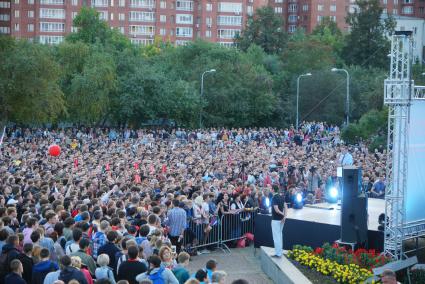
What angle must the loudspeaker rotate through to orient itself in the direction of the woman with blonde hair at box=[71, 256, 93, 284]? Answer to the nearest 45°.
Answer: approximately 90° to its left

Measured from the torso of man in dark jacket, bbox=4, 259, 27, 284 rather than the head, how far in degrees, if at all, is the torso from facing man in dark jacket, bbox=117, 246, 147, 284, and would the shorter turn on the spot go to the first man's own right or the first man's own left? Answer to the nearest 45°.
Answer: approximately 45° to the first man's own right

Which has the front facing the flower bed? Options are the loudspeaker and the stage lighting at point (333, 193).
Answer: the stage lighting

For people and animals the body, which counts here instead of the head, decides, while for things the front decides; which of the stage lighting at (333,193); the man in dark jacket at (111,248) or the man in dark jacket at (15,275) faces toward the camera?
the stage lighting

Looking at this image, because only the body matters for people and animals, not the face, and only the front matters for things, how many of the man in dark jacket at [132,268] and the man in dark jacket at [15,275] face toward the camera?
0

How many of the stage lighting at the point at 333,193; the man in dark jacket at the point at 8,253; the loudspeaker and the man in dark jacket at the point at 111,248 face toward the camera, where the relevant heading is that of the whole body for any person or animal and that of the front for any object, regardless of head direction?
1

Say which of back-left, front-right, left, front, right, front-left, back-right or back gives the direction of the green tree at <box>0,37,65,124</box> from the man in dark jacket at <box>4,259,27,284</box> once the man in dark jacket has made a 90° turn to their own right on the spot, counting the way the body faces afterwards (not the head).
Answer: back-left

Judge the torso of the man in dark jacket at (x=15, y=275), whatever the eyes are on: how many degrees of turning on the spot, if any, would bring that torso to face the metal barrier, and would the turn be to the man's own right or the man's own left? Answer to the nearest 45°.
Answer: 0° — they already face it

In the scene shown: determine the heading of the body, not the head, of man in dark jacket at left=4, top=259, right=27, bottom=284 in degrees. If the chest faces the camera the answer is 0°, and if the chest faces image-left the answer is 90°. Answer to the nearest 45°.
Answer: approximately 225°

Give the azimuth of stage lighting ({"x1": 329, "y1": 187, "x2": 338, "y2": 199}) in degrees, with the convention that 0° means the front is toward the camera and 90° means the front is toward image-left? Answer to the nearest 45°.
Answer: approximately 0°

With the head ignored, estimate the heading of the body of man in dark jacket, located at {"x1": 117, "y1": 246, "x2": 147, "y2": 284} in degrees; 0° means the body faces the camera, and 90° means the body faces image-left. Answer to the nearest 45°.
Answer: approximately 225°

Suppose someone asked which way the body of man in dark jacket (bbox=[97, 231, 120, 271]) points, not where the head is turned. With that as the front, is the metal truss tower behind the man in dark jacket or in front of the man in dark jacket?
in front
